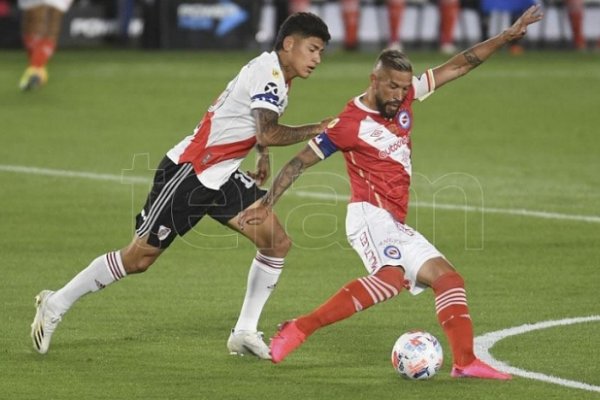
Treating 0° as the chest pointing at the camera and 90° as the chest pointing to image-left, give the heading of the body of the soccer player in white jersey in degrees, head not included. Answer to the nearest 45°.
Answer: approximately 270°
